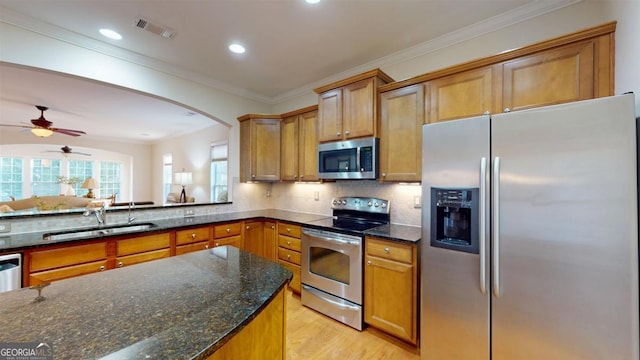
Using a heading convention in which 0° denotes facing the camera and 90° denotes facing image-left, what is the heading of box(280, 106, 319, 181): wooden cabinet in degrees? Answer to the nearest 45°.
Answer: approximately 45°

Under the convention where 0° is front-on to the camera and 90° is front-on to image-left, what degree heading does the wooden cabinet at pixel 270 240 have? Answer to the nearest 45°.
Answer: approximately 45°

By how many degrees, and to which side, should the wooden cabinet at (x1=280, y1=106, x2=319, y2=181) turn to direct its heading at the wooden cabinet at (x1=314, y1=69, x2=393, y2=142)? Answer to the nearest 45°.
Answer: approximately 90° to its left

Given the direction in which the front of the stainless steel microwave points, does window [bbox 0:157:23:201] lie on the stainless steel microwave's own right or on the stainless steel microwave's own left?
on the stainless steel microwave's own right

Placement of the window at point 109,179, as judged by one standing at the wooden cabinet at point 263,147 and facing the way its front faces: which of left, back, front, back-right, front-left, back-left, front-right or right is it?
back-right

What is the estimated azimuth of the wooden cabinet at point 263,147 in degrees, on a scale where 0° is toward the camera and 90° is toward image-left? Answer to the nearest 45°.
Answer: approximately 0°
